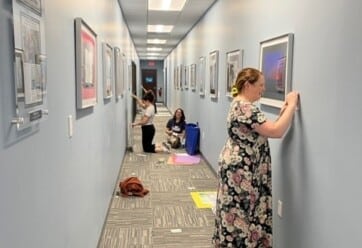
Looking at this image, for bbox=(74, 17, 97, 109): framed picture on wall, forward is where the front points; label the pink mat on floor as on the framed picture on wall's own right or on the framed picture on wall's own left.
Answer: on the framed picture on wall's own left

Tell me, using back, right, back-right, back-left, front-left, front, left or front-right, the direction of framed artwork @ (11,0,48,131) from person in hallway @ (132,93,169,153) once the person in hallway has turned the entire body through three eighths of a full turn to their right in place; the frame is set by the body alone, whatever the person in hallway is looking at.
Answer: back-right

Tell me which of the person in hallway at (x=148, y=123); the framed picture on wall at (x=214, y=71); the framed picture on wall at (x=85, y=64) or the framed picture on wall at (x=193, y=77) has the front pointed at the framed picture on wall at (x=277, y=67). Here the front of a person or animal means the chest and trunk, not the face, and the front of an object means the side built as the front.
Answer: the framed picture on wall at (x=85, y=64)

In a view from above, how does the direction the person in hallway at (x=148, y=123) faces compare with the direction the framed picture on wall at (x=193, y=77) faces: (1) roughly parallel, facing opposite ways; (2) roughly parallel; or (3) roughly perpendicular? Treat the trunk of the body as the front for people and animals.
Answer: roughly parallel

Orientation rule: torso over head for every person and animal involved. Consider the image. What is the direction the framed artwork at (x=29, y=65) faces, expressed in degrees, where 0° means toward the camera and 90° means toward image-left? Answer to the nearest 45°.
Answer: approximately 315°

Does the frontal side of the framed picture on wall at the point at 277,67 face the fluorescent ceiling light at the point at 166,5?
no

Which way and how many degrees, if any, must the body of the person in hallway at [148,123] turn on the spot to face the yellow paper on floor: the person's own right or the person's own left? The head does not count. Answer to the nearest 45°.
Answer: approximately 90° to the person's own left

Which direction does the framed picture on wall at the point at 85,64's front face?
to the viewer's right

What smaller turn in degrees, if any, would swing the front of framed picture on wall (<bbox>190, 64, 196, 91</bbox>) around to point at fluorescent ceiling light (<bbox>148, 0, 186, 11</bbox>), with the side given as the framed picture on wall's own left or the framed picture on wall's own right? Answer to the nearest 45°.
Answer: approximately 90° to the framed picture on wall's own left

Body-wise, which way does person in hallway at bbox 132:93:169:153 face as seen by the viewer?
to the viewer's left

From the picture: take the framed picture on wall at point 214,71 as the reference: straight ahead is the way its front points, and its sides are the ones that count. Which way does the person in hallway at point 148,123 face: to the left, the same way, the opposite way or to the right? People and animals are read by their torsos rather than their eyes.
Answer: the same way

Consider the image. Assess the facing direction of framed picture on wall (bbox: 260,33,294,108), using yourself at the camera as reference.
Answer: facing the viewer and to the left of the viewer

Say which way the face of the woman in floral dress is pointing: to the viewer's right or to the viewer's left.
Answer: to the viewer's right

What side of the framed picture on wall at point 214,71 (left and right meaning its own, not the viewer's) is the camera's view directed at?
left

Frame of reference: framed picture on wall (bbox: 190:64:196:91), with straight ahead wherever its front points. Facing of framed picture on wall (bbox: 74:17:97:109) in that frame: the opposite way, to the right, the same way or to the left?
the opposite way

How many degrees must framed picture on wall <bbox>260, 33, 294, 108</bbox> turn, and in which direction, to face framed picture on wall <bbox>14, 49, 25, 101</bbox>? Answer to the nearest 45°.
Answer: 0° — it already faces it

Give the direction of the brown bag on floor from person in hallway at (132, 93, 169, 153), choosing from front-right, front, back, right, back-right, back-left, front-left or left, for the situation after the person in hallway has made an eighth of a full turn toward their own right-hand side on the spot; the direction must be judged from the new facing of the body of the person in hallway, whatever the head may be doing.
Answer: back-left

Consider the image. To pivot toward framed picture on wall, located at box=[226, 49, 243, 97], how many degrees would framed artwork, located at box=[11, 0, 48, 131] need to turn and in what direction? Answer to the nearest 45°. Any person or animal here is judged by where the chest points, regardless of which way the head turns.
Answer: approximately 90° to its left

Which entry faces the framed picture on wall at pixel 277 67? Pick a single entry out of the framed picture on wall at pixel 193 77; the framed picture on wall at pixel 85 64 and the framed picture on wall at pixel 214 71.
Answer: the framed picture on wall at pixel 85 64

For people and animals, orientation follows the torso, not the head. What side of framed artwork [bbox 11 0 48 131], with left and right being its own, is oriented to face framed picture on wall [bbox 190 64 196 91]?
left
